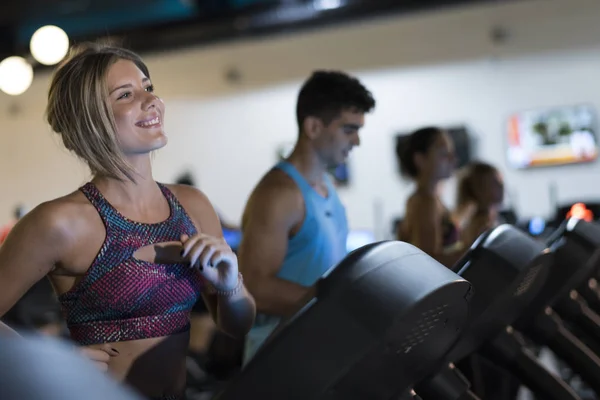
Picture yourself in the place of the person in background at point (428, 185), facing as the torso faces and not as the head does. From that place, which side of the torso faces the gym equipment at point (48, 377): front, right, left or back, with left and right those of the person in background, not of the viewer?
right

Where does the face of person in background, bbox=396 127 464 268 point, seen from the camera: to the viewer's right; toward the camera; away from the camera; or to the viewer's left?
to the viewer's right

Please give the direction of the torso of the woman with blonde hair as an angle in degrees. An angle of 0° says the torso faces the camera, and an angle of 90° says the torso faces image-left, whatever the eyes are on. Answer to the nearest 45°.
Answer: approximately 315°

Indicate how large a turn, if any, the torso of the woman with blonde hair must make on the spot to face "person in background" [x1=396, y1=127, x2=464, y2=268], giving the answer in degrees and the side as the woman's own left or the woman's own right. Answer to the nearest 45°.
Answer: approximately 90° to the woman's own left

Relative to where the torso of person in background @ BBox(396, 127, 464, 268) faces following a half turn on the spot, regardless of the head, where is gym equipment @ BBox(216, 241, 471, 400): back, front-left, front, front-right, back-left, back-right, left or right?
left

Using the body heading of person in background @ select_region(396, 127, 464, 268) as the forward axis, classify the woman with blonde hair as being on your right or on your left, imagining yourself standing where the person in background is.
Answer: on your right

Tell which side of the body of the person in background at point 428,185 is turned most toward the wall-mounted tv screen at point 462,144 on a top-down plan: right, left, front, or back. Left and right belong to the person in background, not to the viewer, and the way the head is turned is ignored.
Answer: left

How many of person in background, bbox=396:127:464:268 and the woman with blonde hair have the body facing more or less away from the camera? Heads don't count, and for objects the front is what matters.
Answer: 0

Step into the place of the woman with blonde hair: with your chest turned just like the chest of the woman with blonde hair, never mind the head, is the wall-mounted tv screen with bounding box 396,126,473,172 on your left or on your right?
on your left

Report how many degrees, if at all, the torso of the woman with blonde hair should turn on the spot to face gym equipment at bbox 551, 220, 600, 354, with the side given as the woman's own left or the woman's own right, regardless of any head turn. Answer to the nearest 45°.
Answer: approximately 45° to the woman's own left

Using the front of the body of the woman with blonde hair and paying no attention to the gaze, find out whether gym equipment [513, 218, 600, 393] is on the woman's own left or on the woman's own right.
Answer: on the woman's own left

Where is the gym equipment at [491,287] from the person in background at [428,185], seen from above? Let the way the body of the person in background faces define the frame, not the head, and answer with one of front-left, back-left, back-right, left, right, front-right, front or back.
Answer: right

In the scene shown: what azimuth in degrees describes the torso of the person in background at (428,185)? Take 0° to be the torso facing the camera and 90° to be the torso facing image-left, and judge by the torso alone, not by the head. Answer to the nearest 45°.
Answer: approximately 270°
